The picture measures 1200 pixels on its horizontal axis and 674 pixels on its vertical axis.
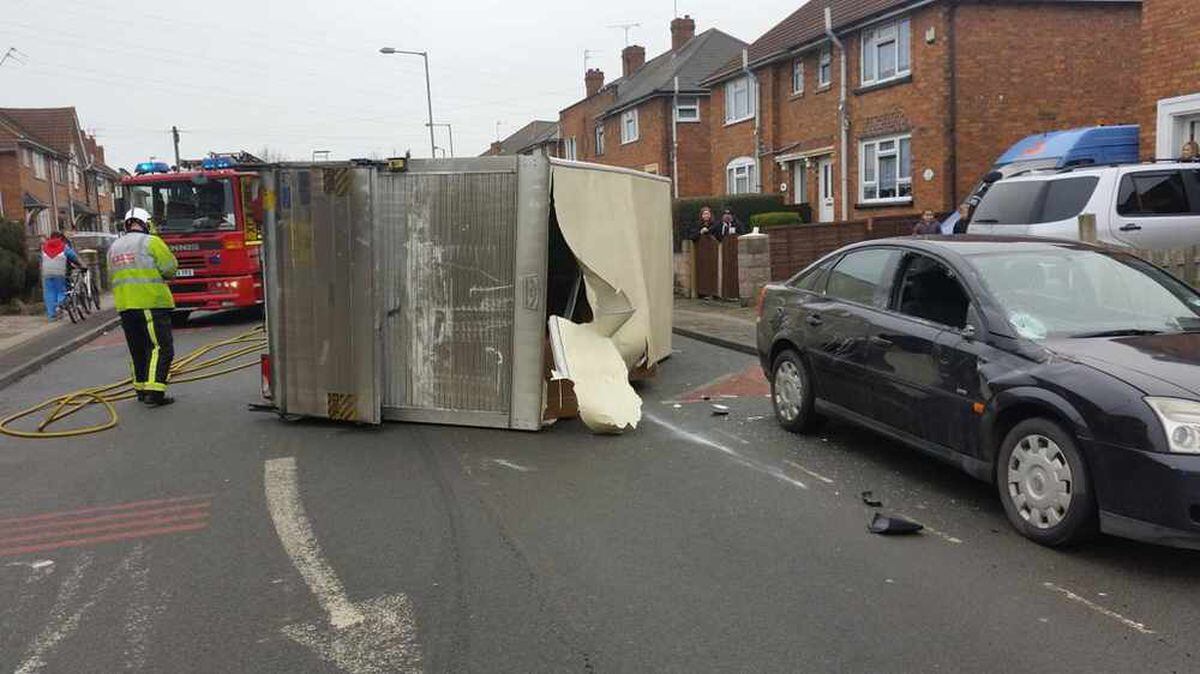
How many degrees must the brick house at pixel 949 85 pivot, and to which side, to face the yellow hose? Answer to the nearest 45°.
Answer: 0° — it already faces it

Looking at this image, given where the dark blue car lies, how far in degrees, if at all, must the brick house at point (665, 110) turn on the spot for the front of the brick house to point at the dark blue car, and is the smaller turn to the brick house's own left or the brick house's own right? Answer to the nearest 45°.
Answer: approximately 45° to the brick house's own left

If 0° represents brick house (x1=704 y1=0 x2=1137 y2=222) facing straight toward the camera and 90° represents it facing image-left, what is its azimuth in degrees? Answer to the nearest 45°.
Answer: approximately 45°

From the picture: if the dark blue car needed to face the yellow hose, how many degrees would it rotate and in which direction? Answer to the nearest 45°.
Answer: approximately 135° to its right

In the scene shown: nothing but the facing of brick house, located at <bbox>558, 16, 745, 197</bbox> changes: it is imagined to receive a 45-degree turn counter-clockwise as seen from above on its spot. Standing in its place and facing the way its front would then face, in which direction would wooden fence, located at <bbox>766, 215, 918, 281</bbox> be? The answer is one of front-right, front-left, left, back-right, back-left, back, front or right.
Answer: front

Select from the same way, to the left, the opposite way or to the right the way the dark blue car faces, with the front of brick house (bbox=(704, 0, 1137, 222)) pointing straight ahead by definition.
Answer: to the left

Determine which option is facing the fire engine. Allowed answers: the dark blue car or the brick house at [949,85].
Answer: the brick house

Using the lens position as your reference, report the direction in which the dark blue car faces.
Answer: facing the viewer and to the right of the viewer

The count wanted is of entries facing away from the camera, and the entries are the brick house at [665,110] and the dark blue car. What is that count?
0

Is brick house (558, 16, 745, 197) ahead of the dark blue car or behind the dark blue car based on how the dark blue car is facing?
behind

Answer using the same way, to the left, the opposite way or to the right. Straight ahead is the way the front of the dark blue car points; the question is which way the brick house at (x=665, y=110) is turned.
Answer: to the right

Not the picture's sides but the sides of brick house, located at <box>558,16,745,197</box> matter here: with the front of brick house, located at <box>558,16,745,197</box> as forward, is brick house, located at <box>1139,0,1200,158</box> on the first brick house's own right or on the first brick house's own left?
on the first brick house's own left

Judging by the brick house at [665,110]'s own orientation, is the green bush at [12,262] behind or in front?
in front

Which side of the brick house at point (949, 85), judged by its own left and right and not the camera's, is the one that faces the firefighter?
front

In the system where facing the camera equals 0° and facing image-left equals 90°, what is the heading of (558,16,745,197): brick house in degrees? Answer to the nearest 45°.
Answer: approximately 45°

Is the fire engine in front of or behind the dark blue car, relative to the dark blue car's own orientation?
behind

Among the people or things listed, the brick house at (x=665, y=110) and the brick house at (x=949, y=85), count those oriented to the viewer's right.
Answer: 0
